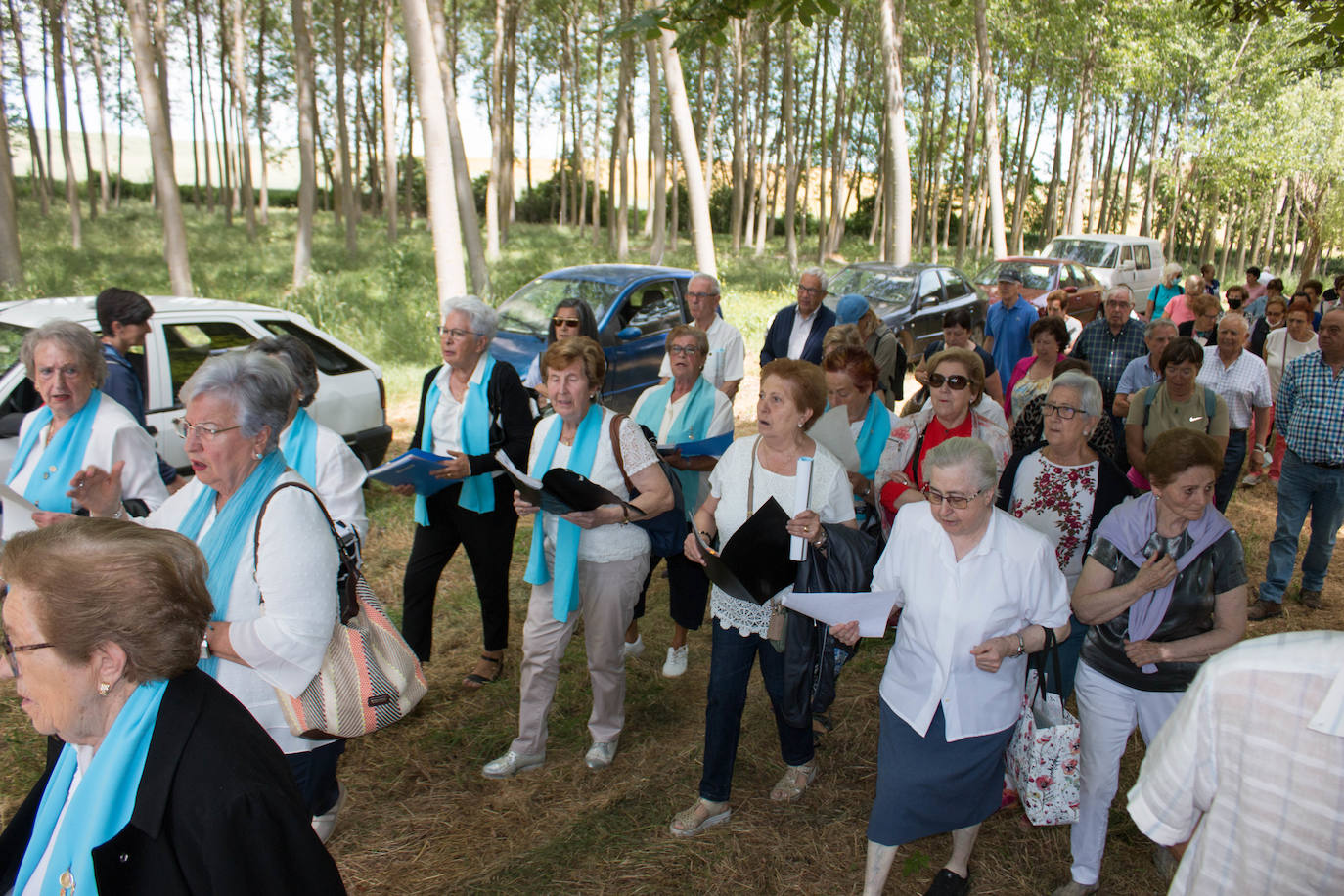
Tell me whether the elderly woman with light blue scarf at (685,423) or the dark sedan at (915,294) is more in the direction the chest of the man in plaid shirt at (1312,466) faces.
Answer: the elderly woman with light blue scarf

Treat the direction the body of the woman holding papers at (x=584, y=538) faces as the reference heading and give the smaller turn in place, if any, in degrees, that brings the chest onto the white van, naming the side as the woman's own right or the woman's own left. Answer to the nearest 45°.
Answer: approximately 180°

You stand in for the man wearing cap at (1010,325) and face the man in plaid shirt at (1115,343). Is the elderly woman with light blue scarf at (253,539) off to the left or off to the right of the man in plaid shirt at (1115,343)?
right

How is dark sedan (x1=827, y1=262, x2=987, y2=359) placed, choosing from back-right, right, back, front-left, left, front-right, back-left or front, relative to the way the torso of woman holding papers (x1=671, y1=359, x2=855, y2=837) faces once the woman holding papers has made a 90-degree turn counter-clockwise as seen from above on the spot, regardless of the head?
back-left

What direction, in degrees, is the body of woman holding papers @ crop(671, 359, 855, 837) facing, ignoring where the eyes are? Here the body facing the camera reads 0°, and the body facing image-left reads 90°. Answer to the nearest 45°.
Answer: approximately 45°
